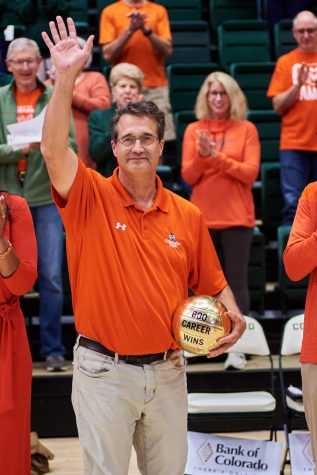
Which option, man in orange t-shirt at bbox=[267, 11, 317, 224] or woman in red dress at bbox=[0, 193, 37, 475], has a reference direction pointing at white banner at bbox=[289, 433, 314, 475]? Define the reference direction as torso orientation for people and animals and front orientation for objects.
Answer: the man in orange t-shirt

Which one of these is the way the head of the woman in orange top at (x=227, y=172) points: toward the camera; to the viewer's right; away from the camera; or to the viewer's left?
toward the camera

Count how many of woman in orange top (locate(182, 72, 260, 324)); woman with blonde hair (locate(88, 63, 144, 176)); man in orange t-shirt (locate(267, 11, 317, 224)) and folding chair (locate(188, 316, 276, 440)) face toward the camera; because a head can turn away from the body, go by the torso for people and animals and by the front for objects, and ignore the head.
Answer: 4

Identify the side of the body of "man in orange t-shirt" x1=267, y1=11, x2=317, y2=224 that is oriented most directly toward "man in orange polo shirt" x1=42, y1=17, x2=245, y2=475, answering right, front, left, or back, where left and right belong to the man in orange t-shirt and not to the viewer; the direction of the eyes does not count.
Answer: front

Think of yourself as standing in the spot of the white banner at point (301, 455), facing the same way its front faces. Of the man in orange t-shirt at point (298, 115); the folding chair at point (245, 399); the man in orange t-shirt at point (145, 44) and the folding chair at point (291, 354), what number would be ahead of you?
0

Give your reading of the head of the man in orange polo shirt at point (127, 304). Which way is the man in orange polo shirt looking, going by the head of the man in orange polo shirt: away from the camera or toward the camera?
toward the camera

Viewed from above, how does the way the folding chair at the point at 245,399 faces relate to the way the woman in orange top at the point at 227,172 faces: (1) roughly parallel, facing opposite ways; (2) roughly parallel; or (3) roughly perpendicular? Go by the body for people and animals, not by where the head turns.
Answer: roughly parallel

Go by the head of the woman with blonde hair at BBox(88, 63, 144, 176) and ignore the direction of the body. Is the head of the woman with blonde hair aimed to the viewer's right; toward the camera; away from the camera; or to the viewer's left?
toward the camera

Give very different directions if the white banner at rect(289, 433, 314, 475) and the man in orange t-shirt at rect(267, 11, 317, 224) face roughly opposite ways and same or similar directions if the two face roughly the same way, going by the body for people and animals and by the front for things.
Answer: same or similar directions

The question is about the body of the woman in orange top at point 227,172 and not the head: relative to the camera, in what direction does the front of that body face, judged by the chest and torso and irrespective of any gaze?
toward the camera

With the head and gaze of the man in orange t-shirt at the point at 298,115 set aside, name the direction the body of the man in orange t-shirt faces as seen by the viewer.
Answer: toward the camera

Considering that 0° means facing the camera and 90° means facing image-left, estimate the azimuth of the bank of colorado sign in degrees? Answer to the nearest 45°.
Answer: approximately 0°

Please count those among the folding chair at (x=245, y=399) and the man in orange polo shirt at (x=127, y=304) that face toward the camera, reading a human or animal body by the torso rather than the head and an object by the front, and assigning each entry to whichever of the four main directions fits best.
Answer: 2

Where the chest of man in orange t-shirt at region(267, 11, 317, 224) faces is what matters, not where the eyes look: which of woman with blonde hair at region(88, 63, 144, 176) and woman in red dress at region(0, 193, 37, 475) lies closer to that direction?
the woman in red dress

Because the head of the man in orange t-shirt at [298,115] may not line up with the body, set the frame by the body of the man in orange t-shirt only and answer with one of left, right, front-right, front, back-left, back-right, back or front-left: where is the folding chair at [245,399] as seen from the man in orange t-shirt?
front

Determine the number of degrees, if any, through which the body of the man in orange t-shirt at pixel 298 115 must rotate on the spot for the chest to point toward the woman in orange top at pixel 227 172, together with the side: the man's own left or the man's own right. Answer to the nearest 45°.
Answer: approximately 45° to the man's own right

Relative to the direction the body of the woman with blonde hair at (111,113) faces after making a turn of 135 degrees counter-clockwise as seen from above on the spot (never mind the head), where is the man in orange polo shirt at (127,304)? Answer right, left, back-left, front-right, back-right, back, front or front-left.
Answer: back-right
